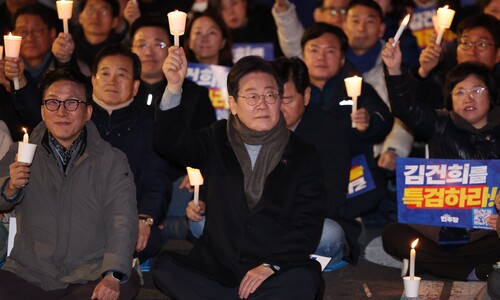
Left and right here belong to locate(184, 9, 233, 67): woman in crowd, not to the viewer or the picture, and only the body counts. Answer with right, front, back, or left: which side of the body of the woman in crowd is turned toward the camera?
front

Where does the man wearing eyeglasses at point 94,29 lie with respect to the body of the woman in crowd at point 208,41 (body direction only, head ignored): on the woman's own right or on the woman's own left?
on the woman's own right

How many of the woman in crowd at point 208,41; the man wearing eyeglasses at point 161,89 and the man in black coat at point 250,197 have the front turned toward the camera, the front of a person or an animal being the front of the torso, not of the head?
3

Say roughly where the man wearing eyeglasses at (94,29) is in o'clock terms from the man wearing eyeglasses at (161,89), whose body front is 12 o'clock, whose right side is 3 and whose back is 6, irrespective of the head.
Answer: the man wearing eyeglasses at (94,29) is roughly at 5 o'clock from the man wearing eyeglasses at (161,89).

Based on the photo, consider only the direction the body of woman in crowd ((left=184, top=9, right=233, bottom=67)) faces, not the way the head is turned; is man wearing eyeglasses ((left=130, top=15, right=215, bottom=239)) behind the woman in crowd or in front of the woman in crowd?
in front

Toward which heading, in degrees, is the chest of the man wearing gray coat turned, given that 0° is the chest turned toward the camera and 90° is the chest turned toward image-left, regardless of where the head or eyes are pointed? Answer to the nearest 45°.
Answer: approximately 0°

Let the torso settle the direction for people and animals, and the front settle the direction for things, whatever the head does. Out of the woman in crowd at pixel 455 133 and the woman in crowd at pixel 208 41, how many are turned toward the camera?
2
